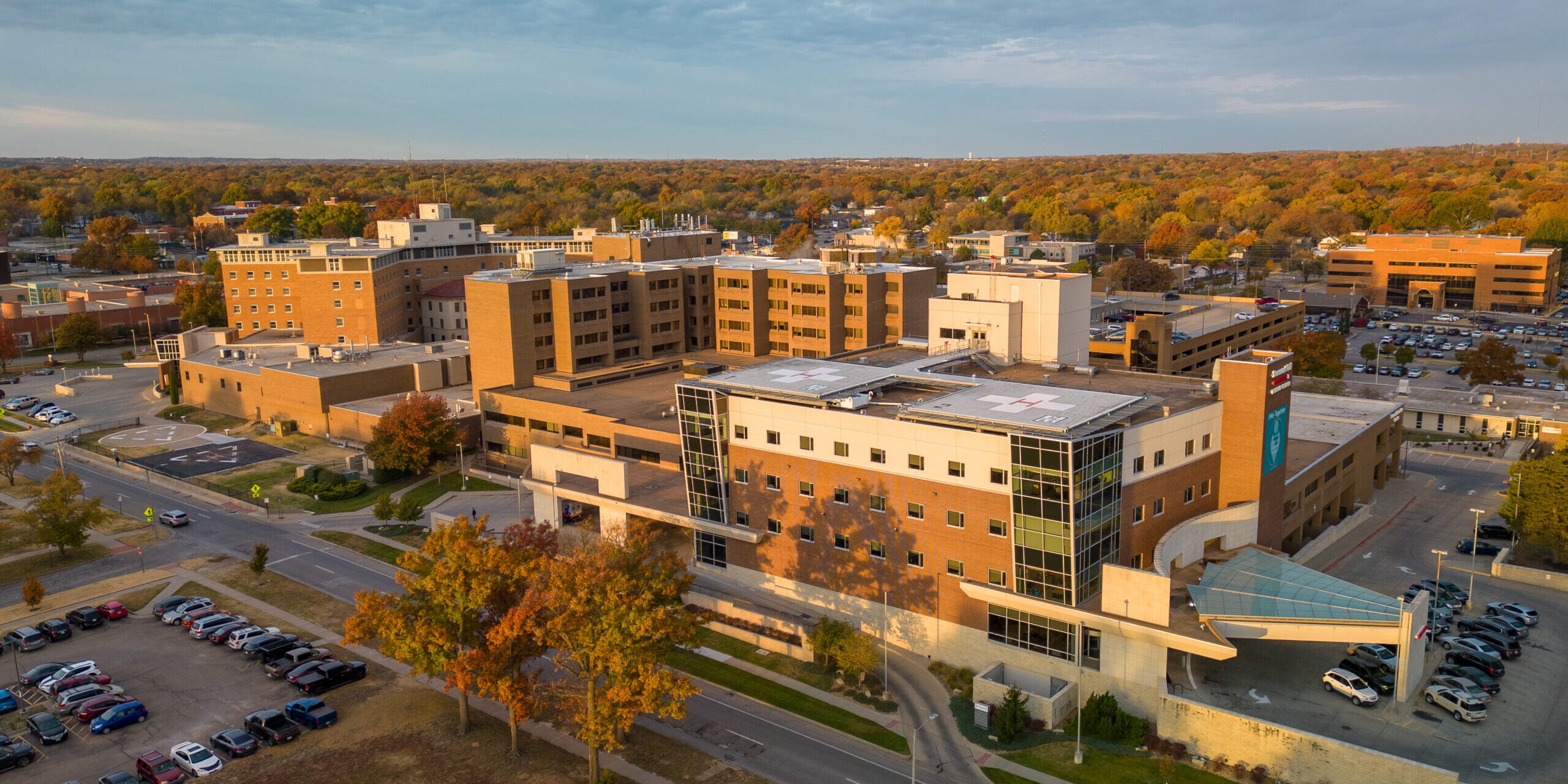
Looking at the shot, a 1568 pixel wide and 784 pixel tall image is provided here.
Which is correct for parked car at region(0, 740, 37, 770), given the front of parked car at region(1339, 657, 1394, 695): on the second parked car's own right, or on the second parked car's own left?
on the second parked car's own right

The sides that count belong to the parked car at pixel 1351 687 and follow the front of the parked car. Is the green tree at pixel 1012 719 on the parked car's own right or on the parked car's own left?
on the parked car's own right

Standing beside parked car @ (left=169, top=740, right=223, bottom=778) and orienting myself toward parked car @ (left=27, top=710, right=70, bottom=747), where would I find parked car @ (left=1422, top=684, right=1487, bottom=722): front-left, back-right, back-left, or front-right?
back-right

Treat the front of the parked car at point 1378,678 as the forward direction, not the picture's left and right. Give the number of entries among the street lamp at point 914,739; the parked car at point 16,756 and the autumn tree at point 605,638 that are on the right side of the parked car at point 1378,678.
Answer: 3
